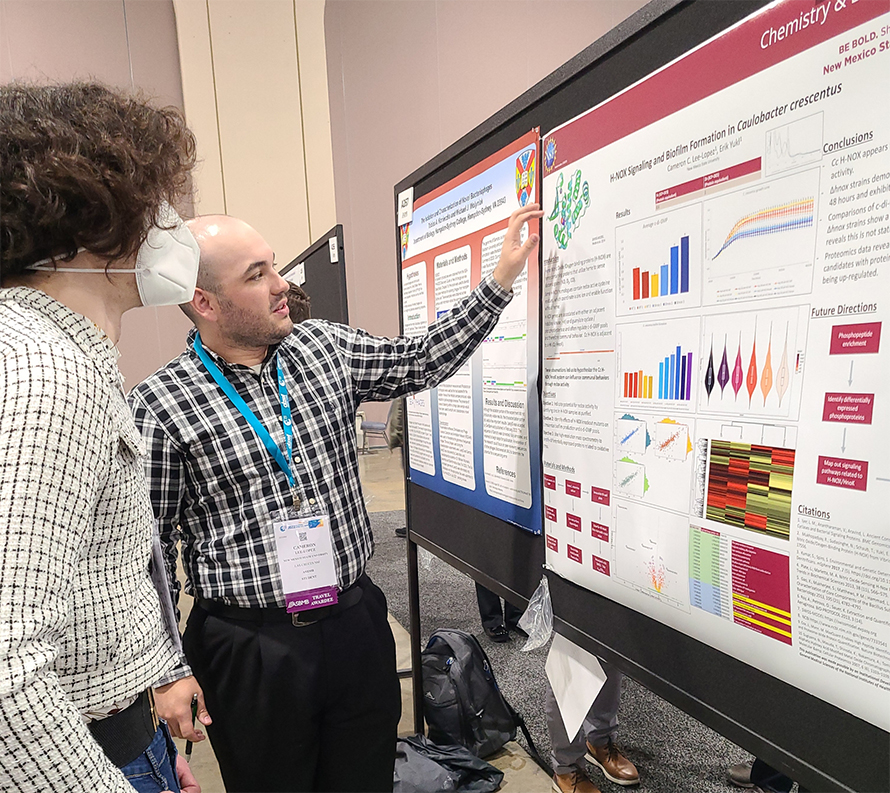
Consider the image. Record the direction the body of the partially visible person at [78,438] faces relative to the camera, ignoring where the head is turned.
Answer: to the viewer's right

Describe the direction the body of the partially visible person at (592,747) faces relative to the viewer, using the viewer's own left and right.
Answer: facing the viewer and to the right of the viewer

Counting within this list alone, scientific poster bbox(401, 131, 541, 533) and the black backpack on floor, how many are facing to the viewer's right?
0

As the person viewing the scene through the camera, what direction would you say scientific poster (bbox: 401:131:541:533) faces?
facing the viewer and to the left of the viewer

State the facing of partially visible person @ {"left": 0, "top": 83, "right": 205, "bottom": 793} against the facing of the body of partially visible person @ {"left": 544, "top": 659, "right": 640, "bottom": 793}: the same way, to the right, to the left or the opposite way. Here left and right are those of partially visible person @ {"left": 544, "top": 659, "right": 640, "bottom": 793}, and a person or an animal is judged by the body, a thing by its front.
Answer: to the left

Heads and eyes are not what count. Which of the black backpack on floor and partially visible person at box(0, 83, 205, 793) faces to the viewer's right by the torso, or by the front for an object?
the partially visible person

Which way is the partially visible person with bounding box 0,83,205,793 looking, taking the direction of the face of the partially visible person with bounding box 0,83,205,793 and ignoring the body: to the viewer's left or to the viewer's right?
to the viewer's right

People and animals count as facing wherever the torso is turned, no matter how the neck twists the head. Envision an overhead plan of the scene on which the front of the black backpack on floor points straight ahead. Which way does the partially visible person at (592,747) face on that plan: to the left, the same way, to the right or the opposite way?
to the left

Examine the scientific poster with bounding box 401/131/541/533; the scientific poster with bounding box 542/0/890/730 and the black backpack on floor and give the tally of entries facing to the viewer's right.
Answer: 0

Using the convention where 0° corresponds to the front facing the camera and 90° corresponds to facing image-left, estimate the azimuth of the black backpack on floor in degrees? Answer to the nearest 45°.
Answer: approximately 45°

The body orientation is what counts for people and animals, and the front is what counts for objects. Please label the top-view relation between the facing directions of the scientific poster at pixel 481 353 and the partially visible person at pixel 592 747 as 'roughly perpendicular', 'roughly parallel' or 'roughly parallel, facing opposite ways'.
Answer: roughly perpendicular

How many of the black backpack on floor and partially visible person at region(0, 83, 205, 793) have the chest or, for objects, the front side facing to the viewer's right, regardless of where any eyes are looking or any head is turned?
1

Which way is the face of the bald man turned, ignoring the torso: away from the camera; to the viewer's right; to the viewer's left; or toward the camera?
to the viewer's right

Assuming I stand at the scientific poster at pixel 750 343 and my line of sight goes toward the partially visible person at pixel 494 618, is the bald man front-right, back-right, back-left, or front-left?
front-left
